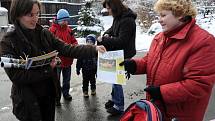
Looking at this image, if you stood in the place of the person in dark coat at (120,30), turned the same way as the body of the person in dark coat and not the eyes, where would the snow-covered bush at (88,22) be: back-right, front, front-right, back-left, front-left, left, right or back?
right

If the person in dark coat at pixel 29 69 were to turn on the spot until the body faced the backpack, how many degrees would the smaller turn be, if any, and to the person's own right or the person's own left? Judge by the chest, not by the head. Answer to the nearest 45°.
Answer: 0° — they already face it

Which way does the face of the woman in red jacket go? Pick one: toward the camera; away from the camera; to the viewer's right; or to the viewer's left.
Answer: to the viewer's left

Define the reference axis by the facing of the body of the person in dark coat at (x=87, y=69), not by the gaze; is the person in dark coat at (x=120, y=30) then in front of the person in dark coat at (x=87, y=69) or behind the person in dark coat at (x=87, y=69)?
in front

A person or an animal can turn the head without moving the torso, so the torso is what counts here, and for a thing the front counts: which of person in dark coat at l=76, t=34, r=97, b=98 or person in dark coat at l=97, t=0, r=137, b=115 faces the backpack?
person in dark coat at l=76, t=34, r=97, b=98

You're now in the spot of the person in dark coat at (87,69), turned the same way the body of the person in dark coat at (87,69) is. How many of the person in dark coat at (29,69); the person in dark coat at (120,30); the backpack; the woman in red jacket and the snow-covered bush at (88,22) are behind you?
1

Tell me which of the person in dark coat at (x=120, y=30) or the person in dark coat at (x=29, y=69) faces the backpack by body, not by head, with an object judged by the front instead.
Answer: the person in dark coat at (x=29, y=69)

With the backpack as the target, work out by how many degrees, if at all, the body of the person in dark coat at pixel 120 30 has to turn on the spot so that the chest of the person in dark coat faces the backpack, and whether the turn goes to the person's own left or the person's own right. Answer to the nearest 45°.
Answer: approximately 90° to the person's own left

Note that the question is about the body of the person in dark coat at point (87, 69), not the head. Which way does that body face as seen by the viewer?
toward the camera

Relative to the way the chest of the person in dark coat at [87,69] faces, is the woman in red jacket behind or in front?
in front

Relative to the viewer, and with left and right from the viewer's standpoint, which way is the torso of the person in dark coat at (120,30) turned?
facing to the left of the viewer

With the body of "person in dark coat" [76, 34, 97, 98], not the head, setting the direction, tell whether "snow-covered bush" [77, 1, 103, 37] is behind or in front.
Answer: behind

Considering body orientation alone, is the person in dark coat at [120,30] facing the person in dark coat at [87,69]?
no

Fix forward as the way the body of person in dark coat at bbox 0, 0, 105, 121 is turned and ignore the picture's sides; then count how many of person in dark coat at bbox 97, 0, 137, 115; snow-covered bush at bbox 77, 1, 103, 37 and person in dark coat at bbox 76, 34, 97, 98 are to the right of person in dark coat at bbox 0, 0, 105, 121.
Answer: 0

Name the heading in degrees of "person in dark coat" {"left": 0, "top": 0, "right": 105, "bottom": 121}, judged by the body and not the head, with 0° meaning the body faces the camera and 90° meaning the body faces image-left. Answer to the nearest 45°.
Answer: approximately 315°

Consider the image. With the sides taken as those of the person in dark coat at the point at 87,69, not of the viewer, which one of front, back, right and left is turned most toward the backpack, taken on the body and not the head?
front

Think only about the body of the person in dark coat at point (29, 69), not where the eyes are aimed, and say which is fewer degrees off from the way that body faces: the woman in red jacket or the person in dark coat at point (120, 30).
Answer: the woman in red jacket
